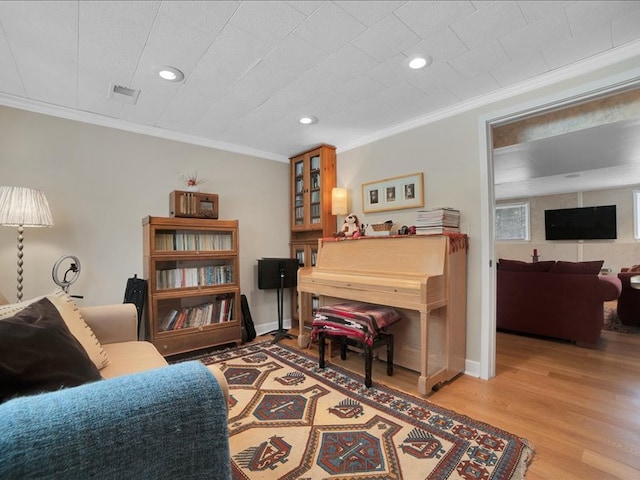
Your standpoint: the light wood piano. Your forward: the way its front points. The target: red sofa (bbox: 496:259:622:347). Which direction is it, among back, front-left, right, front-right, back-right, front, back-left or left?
back

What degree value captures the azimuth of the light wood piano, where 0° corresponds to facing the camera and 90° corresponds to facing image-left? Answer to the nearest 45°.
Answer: approximately 45°

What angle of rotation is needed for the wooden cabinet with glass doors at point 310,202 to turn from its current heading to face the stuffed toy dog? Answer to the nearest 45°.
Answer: approximately 90° to its left

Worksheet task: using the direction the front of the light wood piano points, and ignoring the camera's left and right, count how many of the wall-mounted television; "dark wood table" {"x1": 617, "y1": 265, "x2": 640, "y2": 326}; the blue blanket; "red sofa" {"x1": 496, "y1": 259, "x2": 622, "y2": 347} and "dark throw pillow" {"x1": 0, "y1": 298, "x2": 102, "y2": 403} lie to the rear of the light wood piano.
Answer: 3

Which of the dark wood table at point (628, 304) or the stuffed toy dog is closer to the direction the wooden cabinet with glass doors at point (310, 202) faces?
the stuffed toy dog

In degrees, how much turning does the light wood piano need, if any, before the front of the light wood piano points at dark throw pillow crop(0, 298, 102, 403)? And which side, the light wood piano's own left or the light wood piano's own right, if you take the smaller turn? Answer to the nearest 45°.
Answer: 0° — it already faces it

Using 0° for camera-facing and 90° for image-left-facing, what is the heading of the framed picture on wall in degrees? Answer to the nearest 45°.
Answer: approximately 45°

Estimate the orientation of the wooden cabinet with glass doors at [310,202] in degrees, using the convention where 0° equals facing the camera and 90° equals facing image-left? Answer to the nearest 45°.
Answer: approximately 45°

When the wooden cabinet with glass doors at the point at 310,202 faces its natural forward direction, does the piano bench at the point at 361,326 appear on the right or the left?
on its left
